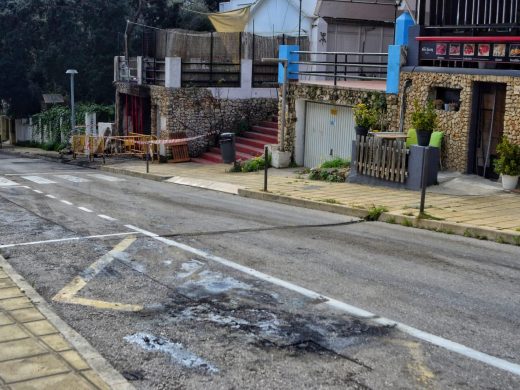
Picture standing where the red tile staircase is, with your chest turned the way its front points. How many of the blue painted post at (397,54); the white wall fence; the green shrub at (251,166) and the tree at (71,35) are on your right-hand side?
2

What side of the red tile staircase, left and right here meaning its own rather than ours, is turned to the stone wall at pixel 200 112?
right

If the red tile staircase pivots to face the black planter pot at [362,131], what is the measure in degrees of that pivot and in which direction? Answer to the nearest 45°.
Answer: approximately 45° to its left

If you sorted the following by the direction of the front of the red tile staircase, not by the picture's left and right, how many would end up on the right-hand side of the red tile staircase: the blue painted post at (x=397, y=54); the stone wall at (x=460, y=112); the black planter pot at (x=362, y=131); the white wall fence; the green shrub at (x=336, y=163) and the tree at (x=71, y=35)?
2

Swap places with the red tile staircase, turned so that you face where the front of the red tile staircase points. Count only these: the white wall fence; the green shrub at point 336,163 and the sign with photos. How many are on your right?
1

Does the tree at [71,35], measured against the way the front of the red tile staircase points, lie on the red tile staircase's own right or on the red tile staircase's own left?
on the red tile staircase's own right

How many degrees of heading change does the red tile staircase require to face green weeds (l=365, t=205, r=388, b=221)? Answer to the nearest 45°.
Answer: approximately 45° to its left

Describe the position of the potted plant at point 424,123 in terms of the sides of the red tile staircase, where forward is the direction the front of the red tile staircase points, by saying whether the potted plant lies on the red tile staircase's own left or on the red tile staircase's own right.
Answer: on the red tile staircase's own left

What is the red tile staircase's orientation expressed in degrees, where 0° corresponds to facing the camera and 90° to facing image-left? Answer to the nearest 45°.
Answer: approximately 45°

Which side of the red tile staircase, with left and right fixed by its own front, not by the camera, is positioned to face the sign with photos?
left

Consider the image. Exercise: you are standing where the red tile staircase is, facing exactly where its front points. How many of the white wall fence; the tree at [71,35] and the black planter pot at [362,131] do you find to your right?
2

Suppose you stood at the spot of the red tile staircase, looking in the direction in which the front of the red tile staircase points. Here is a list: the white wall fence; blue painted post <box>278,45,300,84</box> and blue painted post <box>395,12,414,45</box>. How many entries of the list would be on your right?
1

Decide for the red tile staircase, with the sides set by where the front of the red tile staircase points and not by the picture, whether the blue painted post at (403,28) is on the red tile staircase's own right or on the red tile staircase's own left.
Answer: on the red tile staircase's own left
